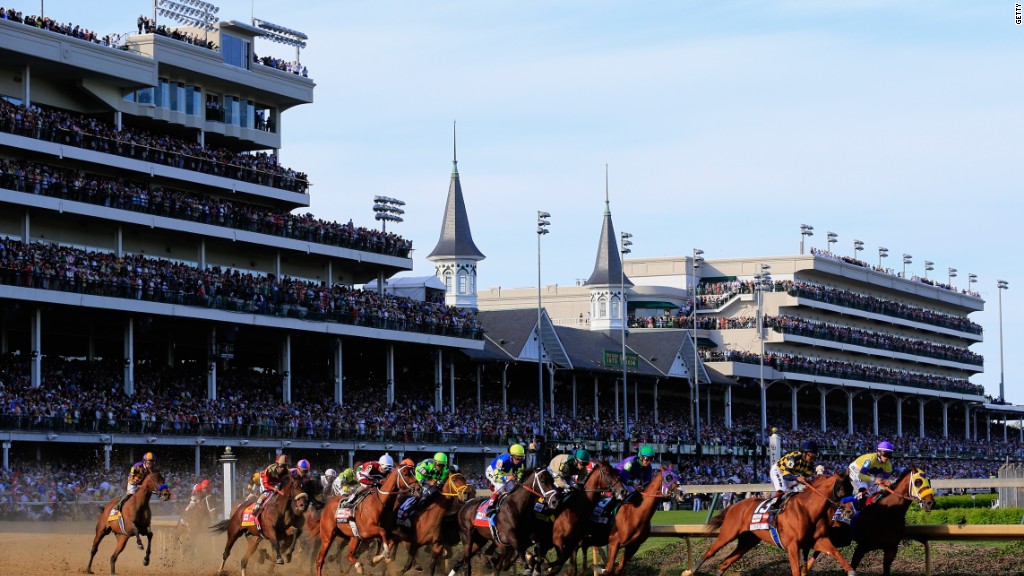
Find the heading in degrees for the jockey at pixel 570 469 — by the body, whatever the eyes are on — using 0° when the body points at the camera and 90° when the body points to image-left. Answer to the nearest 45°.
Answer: approximately 315°

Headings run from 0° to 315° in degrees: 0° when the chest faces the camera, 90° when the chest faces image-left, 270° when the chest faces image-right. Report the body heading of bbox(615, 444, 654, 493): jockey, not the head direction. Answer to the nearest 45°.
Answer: approximately 315°

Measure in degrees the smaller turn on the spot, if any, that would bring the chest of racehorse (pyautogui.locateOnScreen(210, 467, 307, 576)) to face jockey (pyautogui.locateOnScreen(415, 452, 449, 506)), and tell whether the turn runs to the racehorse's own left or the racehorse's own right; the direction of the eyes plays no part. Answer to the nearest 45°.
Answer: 0° — it already faces them

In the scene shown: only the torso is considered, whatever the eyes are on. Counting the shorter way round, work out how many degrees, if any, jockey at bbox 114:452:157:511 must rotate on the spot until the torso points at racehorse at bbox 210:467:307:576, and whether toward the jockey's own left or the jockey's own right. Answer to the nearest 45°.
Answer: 0° — they already face it

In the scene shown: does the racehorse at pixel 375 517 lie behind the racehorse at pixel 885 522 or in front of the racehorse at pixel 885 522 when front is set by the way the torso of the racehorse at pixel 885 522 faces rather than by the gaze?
behind

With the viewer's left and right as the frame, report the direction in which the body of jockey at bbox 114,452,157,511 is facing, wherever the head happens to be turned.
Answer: facing the viewer and to the right of the viewer

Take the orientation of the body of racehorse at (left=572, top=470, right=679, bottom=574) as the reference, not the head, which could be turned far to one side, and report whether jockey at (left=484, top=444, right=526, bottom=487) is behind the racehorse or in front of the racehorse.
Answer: behind

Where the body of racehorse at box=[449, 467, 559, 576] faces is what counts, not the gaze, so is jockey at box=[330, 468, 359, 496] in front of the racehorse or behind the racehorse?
behind

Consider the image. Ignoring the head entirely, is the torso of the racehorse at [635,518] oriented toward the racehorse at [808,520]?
yes

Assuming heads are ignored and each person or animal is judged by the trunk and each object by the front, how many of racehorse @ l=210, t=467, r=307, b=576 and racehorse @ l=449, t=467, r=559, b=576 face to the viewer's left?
0

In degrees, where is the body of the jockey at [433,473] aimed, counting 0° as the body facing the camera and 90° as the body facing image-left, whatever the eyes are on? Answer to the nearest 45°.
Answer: approximately 315°
